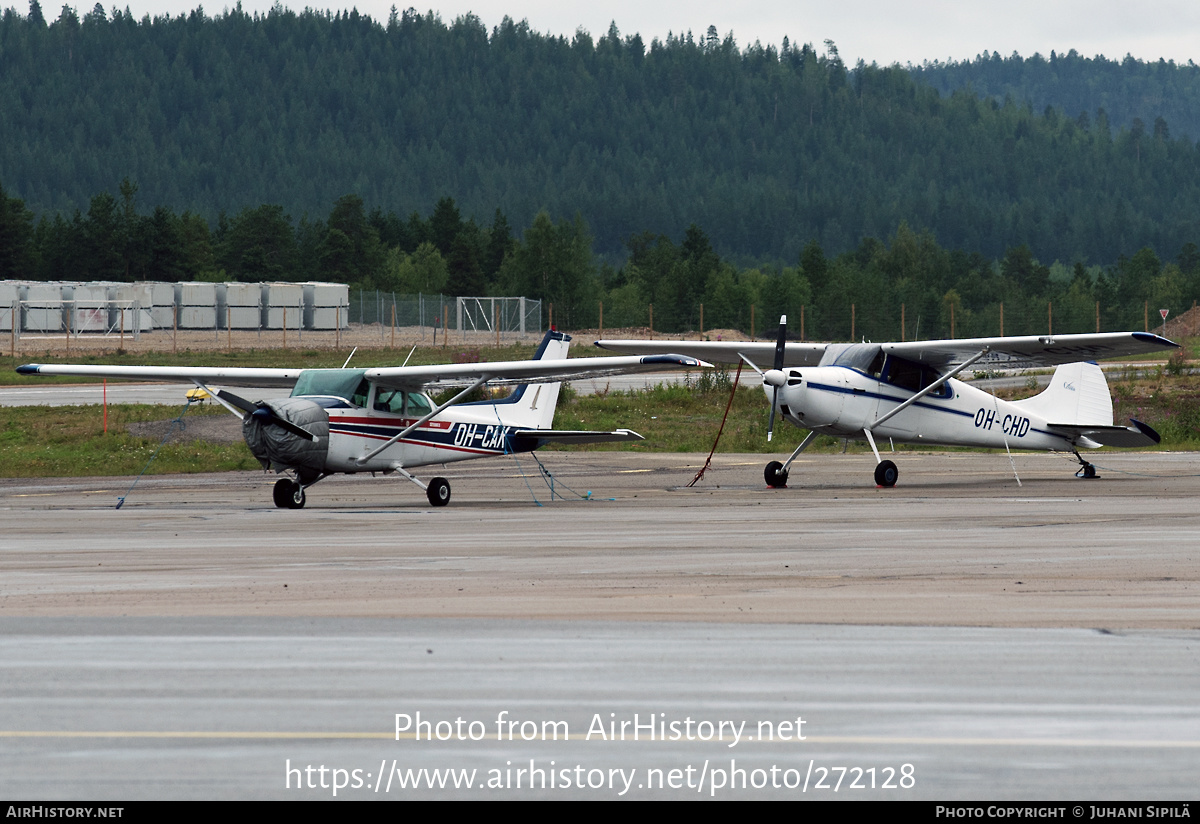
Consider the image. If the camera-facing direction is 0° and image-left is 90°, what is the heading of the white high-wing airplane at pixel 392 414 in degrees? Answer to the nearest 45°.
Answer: approximately 45°

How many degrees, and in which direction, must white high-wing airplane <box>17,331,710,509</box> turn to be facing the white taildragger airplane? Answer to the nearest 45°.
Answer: approximately 135° to its left

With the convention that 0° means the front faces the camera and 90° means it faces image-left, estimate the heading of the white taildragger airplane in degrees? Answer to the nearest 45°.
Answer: approximately 45°

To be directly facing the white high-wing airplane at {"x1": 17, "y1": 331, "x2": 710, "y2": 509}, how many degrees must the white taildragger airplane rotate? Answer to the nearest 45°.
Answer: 0° — it already faces it
